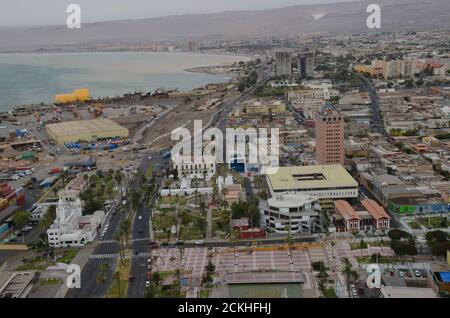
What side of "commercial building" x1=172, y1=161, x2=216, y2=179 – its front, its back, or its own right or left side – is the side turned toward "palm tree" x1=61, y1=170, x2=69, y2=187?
right

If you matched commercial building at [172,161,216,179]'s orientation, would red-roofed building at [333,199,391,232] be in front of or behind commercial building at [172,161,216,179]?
in front

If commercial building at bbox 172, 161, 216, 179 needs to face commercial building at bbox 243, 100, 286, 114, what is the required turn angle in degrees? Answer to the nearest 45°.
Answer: approximately 180°

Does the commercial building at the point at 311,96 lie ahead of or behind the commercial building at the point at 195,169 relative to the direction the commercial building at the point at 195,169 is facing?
behind

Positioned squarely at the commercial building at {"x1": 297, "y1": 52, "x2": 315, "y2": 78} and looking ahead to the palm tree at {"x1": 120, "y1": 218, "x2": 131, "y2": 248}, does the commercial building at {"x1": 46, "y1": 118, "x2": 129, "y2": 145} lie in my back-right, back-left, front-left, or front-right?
front-right

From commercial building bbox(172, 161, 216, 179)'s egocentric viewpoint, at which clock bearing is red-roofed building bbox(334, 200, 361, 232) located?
The red-roofed building is roughly at 11 o'clock from the commercial building.

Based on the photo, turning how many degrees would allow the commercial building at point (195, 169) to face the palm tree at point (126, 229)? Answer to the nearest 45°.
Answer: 0° — it already faces it

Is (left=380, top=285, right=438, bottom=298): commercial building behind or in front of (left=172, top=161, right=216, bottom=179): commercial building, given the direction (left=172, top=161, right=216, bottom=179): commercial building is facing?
in front

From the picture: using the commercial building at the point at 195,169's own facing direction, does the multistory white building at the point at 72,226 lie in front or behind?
in front

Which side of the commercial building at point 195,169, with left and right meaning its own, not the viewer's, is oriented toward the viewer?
front
